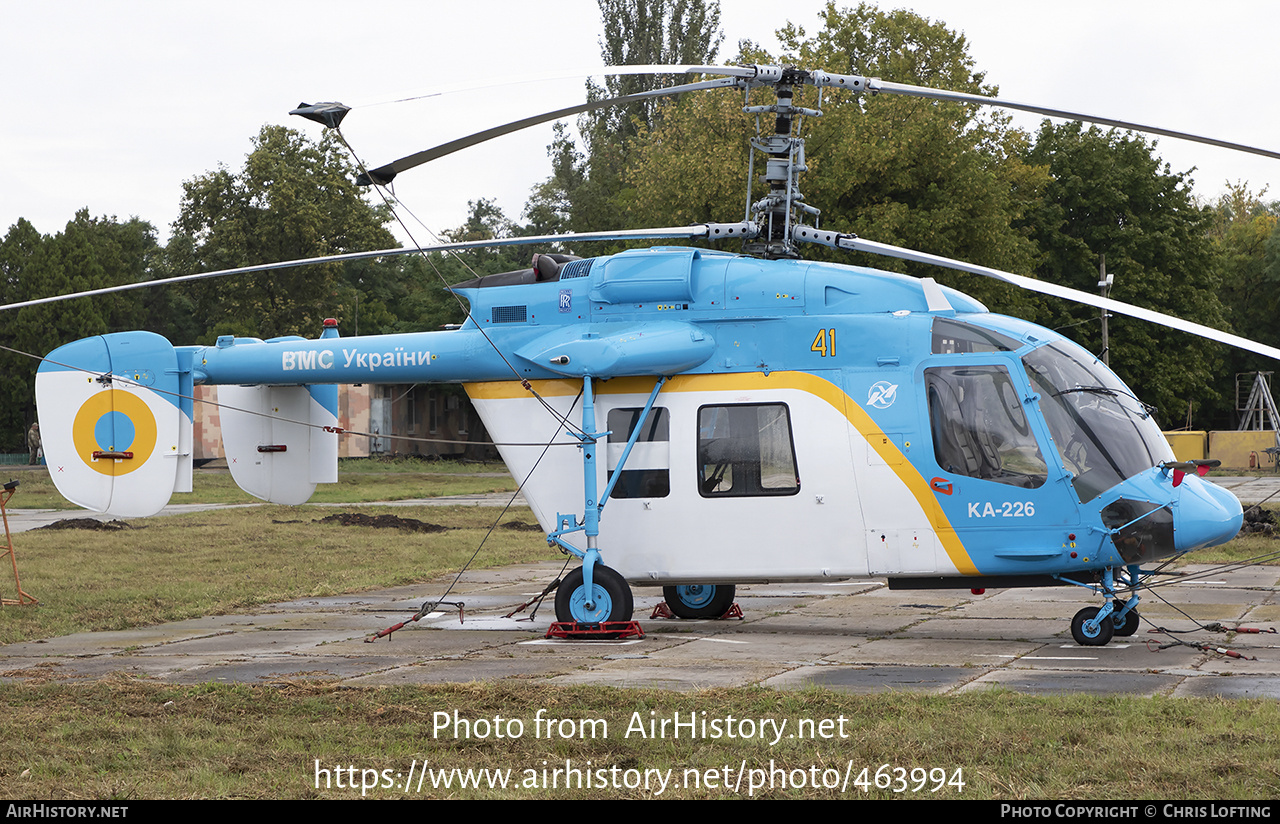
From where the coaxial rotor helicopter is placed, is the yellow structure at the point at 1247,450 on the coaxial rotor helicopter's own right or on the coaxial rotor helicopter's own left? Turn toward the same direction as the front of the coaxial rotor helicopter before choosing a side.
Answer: on the coaxial rotor helicopter's own left

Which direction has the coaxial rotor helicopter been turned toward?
to the viewer's right

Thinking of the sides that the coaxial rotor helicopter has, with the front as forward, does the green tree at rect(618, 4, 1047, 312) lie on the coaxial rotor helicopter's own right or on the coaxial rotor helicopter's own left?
on the coaxial rotor helicopter's own left

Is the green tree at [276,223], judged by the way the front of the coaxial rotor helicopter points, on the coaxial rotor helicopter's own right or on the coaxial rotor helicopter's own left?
on the coaxial rotor helicopter's own left

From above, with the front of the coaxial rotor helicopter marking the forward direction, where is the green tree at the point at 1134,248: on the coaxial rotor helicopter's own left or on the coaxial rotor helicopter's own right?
on the coaxial rotor helicopter's own left

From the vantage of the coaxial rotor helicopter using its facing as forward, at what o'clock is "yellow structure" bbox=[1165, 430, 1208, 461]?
The yellow structure is roughly at 10 o'clock from the coaxial rotor helicopter.
